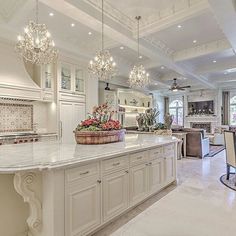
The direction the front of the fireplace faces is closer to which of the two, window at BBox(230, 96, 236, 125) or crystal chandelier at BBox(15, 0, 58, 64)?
the crystal chandelier

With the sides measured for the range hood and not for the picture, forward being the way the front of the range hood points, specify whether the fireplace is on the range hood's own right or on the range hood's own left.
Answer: on the range hood's own left

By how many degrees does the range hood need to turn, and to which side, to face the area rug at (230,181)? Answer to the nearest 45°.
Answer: approximately 45° to its left

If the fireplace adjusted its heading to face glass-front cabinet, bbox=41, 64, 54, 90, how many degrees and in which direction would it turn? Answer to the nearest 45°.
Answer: approximately 45° to its right

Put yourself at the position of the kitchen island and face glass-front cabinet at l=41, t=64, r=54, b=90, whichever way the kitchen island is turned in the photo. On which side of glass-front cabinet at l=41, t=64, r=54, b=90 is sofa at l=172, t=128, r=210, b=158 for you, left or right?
right

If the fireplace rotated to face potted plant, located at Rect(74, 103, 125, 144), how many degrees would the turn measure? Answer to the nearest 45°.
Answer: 0° — it already faces it

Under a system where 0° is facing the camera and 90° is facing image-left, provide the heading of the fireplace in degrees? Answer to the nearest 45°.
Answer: approximately 0°

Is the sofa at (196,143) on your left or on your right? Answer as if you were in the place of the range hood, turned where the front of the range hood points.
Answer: on your left
